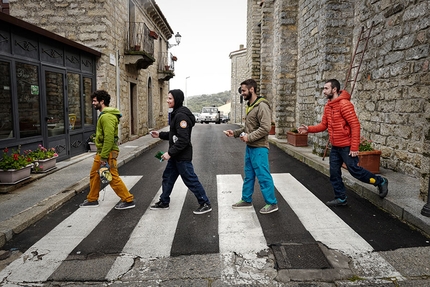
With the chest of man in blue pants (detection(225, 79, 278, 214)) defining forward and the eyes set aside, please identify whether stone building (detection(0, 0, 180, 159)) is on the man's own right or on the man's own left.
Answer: on the man's own right

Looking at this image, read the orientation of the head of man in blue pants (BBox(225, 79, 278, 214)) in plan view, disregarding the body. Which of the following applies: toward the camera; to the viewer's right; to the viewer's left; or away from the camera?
to the viewer's left

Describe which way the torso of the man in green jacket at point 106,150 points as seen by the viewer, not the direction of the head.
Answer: to the viewer's left

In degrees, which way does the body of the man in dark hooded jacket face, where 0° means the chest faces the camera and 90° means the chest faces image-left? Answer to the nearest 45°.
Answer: approximately 90°

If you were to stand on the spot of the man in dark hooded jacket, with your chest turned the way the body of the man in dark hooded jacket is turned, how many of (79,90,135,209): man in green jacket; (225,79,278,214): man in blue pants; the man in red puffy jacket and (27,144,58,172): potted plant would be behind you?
2

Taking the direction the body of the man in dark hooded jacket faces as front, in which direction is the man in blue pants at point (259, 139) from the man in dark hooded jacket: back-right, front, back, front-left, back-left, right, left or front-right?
back

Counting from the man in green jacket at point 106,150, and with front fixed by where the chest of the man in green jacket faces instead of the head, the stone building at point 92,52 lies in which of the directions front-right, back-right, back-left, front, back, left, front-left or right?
right

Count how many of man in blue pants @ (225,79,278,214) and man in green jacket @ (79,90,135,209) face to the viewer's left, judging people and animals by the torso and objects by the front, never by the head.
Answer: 2

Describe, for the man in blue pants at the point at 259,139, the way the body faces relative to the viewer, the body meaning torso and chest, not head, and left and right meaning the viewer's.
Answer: facing to the left of the viewer

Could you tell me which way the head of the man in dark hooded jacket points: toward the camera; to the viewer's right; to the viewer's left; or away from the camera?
to the viewer's left

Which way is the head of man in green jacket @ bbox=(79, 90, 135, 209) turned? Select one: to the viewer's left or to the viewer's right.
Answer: to the viewer's left

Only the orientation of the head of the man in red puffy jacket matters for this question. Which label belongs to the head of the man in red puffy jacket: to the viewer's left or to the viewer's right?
to the viewer's left

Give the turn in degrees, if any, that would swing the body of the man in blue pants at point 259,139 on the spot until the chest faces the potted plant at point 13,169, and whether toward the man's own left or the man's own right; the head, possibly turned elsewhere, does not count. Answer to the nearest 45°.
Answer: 0° — they already face it
